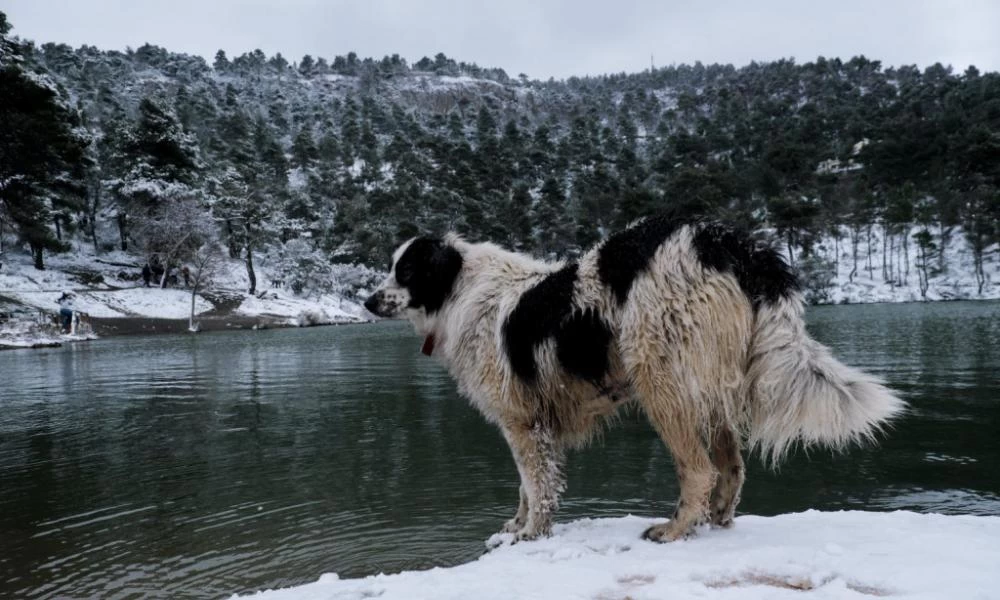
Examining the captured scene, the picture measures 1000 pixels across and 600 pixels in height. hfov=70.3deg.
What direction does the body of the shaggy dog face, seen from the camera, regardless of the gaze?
to the viewer's left

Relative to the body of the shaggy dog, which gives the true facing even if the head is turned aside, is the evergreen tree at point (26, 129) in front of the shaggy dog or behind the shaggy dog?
in front
